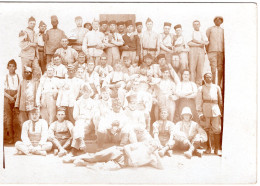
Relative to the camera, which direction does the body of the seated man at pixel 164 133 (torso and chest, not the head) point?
toward the camera
